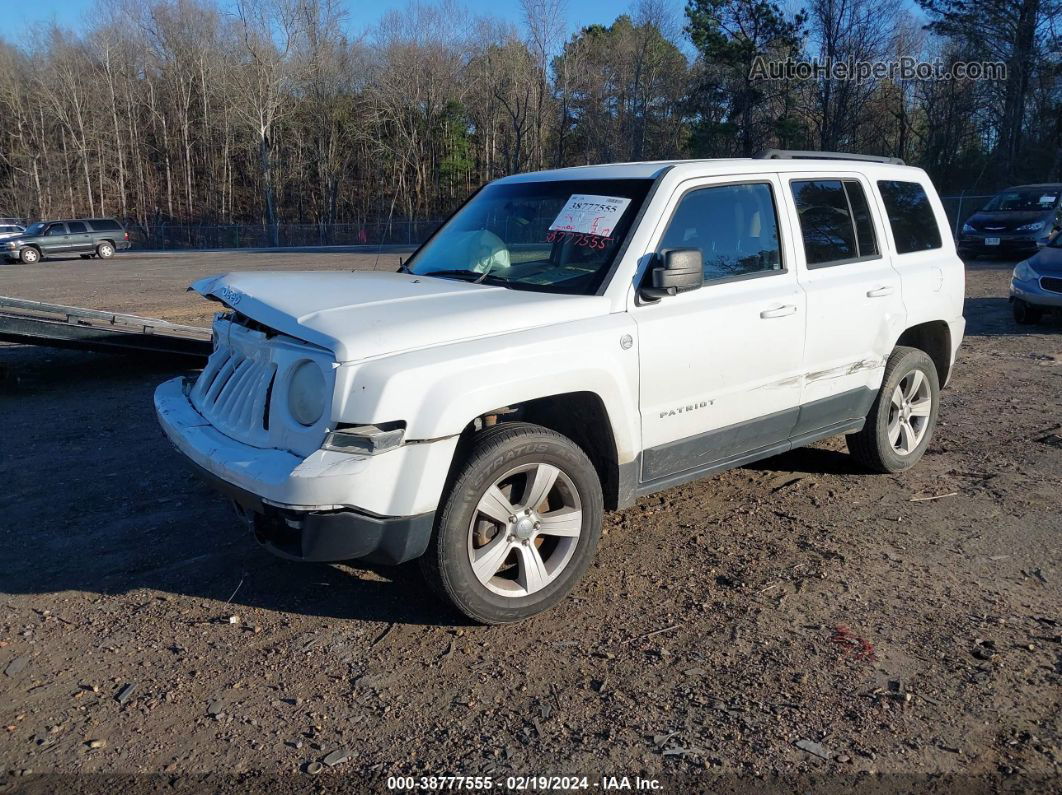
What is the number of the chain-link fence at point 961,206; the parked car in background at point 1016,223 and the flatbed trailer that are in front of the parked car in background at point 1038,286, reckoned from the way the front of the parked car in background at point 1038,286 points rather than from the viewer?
1

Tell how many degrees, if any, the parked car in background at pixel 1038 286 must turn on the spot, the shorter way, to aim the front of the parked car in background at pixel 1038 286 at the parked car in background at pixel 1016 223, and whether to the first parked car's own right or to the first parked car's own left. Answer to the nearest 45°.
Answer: approximately 135° to the first parked car's own right

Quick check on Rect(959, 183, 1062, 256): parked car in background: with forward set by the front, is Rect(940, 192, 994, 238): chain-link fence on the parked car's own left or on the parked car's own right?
on the parked car's own right

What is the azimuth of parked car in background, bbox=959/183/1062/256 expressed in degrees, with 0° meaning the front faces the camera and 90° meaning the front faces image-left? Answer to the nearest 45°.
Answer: approximately 45°

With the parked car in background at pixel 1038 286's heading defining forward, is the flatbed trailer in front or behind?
in front

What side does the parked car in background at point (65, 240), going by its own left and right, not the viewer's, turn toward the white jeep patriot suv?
left

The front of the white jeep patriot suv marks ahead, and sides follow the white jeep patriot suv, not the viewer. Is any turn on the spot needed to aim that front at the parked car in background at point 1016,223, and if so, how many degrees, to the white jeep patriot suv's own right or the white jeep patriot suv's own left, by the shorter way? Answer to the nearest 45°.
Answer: approximately 180°

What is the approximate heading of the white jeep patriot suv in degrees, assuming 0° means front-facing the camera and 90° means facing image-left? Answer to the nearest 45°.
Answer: approximately 45°

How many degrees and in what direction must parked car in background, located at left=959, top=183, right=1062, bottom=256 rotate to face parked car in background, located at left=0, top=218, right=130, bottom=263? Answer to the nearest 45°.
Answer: approximately 45° to its right

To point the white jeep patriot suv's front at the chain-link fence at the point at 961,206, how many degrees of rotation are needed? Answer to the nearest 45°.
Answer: approximately 180°

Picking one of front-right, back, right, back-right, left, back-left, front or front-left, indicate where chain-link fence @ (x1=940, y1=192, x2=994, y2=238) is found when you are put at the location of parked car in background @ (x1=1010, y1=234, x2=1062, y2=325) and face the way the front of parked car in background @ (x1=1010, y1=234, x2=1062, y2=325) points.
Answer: back-right

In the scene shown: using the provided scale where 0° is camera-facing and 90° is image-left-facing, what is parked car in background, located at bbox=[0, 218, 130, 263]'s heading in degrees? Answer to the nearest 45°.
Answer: approximately 90°

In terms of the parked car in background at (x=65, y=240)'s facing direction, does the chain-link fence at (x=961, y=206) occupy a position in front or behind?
behind

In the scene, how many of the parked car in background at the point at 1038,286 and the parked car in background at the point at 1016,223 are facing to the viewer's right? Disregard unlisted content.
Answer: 0

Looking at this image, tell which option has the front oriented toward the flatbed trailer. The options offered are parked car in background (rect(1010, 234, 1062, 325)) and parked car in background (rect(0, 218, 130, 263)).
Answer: parked car in background (rect(1010, 234, 1062, 325))
